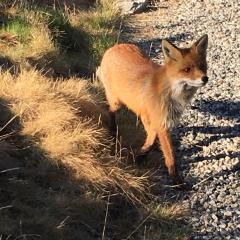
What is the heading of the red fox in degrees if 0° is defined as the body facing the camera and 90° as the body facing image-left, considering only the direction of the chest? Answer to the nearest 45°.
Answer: approximately 315°

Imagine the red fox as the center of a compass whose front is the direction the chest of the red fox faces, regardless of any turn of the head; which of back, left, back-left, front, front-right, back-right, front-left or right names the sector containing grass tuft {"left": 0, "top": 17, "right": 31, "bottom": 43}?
back
